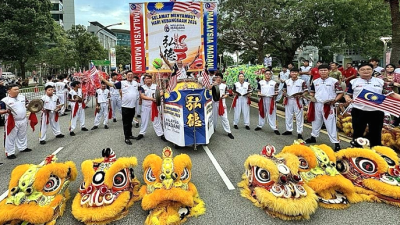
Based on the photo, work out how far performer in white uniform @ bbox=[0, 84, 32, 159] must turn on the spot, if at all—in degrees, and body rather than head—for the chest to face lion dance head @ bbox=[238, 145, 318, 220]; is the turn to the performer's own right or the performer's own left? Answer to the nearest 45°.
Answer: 0° — they already face it

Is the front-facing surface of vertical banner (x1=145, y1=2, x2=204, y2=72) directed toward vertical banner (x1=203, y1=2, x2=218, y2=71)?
no

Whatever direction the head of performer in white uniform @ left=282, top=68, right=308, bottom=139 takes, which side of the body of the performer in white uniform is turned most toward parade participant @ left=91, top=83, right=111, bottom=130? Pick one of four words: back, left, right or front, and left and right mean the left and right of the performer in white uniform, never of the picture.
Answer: right

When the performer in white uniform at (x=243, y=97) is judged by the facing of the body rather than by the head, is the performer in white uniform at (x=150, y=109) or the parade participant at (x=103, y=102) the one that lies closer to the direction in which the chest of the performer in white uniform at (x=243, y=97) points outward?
the performer in white uniform

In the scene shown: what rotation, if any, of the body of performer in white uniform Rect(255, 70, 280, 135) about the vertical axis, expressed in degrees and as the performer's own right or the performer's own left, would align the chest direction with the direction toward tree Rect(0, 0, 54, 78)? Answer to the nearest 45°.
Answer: approximately 135° to the performer's own right

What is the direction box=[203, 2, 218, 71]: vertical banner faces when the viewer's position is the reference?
facing the viewer

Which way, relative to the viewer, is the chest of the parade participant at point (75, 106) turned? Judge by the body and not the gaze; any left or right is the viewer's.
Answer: facing the viewer and to the right of the viewer

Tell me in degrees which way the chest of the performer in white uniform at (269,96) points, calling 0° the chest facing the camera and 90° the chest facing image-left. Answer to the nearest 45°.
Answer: approximately 0°

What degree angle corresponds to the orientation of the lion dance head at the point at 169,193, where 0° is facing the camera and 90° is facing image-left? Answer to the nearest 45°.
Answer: approximately 0°

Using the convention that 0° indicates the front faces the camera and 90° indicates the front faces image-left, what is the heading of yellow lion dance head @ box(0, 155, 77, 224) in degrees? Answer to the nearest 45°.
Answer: approximately 45°

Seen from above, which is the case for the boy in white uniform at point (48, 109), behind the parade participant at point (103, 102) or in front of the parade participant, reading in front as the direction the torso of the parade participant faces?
in front

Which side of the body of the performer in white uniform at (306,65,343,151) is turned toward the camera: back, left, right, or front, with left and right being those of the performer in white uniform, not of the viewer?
front

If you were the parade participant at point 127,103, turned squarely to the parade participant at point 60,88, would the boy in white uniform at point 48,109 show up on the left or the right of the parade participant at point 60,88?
left

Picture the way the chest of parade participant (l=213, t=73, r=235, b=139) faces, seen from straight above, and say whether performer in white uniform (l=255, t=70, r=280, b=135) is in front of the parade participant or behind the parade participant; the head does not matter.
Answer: behind

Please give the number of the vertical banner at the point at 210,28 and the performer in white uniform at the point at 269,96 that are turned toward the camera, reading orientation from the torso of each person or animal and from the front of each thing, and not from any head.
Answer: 2

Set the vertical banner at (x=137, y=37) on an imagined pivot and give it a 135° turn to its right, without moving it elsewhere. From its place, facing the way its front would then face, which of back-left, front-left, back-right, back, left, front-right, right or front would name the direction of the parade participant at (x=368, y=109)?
back
